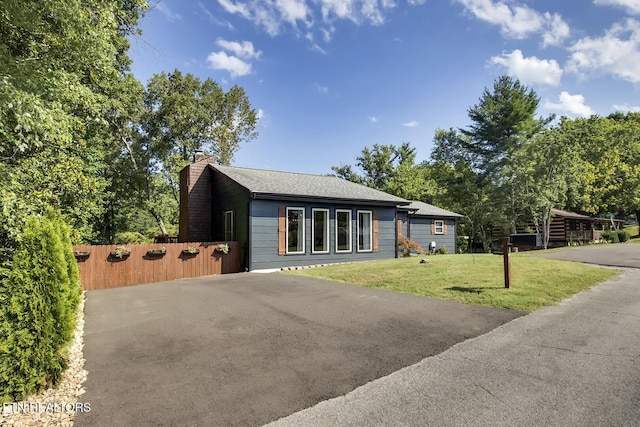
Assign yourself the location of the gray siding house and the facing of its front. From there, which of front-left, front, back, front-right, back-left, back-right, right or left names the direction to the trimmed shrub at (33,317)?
front-right

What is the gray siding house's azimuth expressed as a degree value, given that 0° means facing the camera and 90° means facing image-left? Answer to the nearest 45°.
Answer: approximately 315°

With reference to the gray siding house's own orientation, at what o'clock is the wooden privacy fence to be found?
The wooden privacy fence is roughly at 3 o'clock from the gray siding house.

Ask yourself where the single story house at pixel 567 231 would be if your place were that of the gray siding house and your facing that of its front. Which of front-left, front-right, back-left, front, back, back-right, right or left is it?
left

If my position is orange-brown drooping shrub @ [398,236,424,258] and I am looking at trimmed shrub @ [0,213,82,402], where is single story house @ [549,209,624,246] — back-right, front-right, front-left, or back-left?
back-left

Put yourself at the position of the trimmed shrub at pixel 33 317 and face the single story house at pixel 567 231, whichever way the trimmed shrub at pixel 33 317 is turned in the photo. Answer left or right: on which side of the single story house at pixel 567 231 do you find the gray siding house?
left
